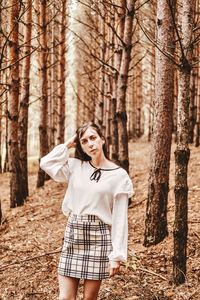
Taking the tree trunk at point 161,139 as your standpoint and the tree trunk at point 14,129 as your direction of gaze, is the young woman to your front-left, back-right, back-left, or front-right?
back-left

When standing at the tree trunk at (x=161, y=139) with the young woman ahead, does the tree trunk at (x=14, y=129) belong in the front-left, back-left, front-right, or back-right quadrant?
back-right

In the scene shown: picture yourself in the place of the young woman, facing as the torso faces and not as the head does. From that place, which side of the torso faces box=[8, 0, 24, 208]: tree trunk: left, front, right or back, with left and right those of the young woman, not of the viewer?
back

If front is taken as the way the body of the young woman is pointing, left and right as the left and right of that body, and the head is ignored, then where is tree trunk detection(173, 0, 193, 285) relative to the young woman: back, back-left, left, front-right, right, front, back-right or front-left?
back-left

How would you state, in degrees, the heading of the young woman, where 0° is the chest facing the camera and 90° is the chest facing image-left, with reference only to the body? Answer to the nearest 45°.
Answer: approximately 0°

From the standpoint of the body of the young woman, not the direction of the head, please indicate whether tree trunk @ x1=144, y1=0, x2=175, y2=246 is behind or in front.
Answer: behind
